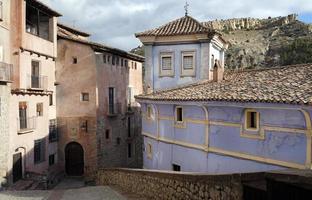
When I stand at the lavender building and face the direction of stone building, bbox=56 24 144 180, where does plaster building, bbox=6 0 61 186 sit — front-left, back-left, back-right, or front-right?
front-left

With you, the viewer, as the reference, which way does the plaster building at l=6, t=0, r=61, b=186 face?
facing the viewer and to the right of the viewer

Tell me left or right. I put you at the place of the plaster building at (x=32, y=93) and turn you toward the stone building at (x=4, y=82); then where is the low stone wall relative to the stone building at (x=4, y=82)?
left

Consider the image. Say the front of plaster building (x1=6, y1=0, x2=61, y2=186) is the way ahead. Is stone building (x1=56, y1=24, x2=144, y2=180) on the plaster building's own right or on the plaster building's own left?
on the plaster building's own left

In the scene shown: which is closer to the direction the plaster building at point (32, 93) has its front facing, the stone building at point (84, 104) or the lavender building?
the lavender building

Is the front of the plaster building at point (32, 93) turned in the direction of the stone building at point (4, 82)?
no

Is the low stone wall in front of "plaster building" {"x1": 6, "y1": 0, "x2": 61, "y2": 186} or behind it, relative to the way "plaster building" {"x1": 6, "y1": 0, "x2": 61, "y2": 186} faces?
in front

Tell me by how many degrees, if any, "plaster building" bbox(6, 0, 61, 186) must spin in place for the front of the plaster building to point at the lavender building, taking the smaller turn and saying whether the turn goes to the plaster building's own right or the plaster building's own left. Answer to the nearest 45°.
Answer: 0° — it already faces it
